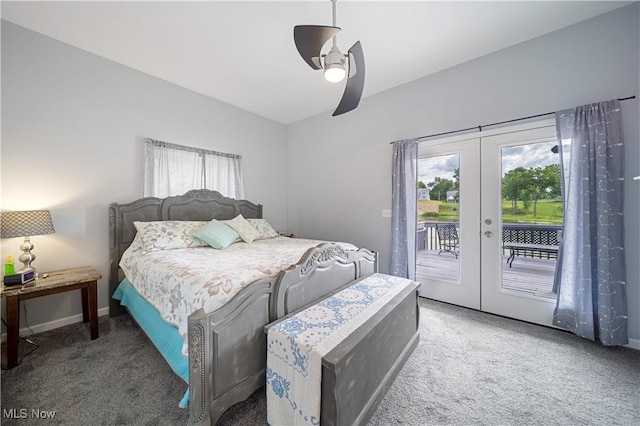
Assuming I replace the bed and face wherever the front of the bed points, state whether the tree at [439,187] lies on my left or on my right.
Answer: on my left

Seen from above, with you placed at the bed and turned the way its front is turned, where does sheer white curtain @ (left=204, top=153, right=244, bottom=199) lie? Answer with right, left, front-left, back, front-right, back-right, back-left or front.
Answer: back-left

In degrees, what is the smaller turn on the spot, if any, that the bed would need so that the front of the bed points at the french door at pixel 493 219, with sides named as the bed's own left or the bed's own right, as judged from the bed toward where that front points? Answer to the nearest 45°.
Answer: approximately 45° to the bed's own left

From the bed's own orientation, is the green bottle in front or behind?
behind

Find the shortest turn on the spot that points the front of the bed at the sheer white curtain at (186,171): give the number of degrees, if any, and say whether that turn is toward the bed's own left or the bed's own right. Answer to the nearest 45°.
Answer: approximately 135° to the bed's own left

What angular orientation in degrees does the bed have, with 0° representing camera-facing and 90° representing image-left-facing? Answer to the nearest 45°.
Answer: approximately 315°
